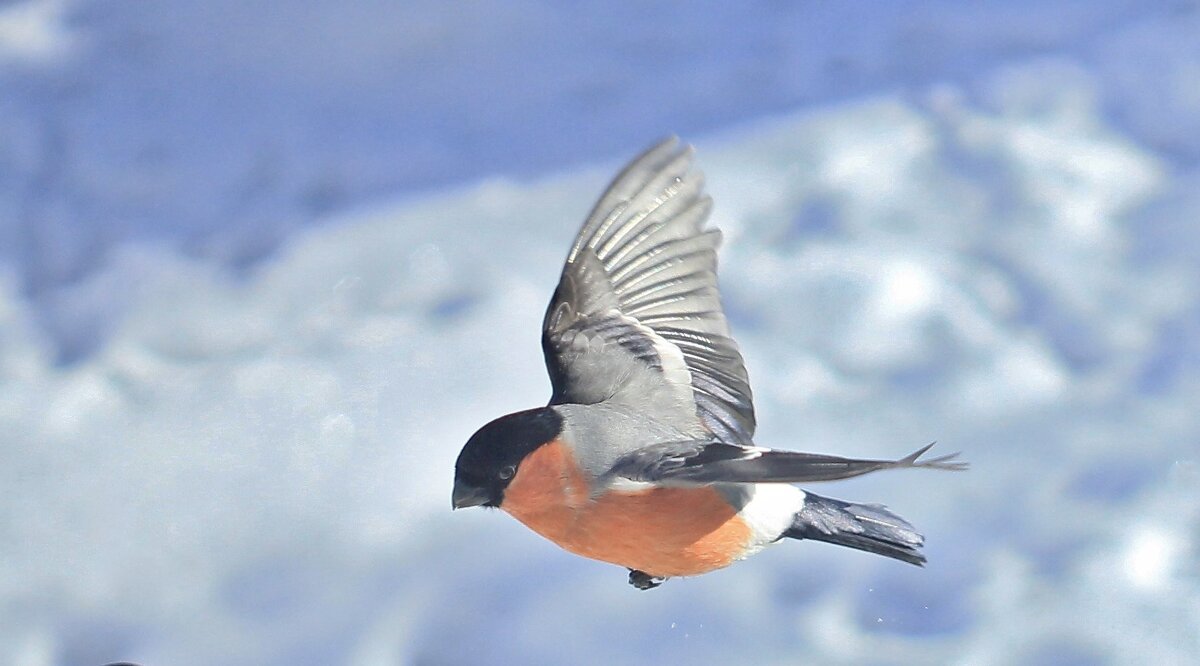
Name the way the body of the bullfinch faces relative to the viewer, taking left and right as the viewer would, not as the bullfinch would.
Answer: facing to the left of the viewer
